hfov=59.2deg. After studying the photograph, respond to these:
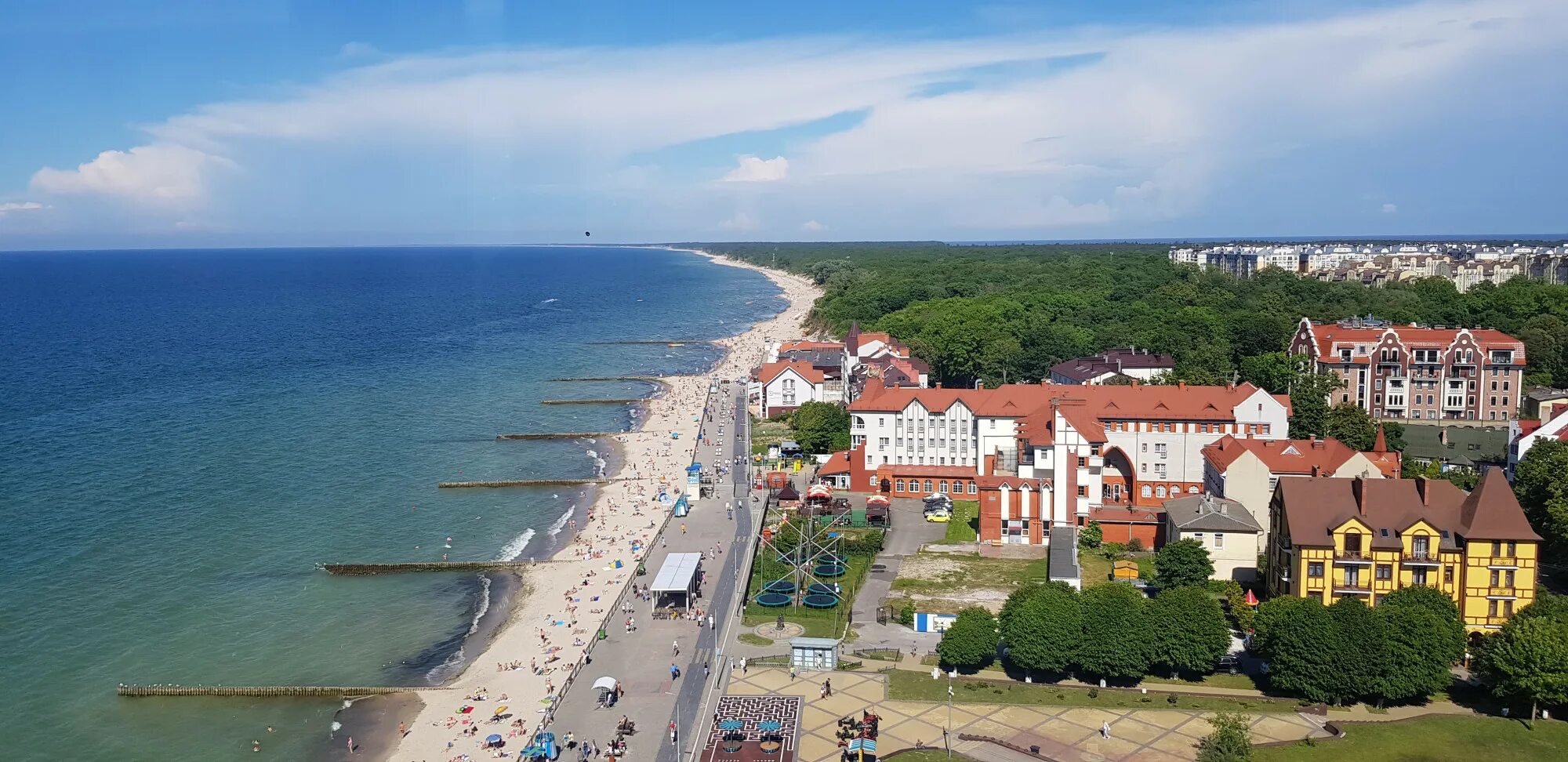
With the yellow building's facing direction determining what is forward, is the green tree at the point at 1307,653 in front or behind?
in front

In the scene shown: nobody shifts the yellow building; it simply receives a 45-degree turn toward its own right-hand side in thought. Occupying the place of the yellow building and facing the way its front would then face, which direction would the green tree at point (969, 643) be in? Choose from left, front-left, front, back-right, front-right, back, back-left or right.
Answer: front

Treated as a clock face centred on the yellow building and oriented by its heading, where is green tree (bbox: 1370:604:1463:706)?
The green tree is roughly at 12 o'clock from the yellow building.

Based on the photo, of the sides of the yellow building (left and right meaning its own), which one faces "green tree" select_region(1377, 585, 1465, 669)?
front

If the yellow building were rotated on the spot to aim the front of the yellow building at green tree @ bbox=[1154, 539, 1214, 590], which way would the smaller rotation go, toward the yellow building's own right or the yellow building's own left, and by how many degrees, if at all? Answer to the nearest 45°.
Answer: approximately 90° to the yellow building's own right

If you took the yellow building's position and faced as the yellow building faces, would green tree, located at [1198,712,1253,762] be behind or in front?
in front

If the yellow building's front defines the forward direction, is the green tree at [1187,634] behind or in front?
in front

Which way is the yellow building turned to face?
toward the camera

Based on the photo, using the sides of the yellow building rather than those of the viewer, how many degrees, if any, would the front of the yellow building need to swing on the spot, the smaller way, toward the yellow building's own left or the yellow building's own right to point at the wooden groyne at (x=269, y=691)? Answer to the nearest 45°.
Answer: approximately 45° to the yellow building's own right

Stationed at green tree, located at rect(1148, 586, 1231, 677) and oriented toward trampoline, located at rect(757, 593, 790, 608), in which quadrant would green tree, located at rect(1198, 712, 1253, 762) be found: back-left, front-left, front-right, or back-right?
back-left

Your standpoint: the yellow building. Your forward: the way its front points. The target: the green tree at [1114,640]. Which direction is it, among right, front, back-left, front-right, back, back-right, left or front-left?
front-right

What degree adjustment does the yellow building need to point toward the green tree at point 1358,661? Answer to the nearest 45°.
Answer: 0° — it already faces it

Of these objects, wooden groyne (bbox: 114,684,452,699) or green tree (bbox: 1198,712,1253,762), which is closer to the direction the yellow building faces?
the green tree
